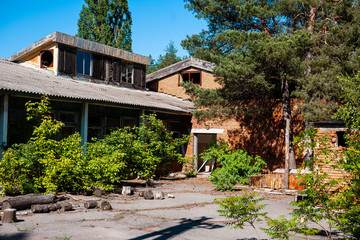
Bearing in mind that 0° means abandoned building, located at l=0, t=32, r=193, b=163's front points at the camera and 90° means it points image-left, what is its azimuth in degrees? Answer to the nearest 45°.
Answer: approximately 315°

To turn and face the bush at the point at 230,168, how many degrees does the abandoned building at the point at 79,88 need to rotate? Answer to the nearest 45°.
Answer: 0° — it already faces it

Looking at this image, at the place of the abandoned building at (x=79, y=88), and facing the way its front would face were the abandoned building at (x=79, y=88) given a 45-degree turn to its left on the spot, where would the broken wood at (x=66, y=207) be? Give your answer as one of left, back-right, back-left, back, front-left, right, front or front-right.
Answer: right

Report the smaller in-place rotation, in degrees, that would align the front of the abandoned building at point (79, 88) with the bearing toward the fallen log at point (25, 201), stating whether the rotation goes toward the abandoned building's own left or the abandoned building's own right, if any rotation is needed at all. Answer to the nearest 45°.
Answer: approximately 45° to the abandoned building's own right

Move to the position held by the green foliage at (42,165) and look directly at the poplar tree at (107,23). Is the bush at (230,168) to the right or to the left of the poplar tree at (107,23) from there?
right

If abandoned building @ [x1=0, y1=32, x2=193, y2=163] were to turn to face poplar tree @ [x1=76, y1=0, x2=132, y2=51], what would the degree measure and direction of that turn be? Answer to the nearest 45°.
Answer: approximately 135° to its left

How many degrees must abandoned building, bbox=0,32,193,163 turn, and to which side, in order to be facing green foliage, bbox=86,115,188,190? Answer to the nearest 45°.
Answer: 0° — it already faces it

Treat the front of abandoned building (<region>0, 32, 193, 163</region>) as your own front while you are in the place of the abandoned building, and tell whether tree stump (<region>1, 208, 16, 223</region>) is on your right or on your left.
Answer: on your right
